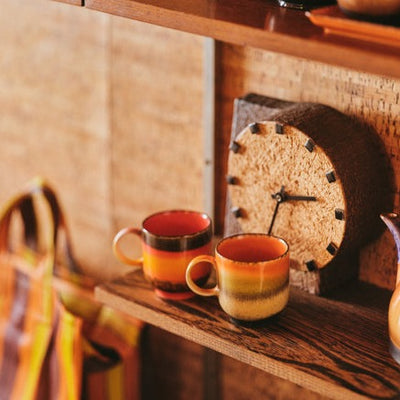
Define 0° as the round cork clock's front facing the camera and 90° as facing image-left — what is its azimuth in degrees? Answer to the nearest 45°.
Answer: approximately 45°

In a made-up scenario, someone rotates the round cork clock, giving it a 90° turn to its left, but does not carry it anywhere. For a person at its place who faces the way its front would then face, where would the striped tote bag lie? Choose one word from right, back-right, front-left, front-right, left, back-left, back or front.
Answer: back
